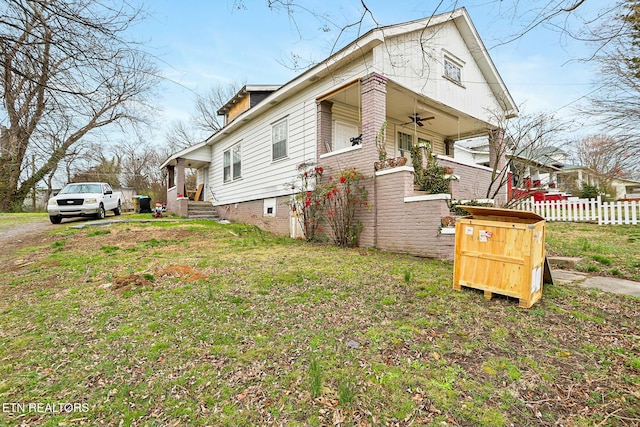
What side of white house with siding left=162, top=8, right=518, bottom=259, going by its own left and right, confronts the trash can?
back

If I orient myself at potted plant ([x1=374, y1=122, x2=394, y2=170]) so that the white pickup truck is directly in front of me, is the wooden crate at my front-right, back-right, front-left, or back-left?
back-left

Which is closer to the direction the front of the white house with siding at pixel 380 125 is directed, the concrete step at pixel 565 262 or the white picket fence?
the concrete step

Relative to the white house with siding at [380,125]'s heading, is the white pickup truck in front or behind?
behind

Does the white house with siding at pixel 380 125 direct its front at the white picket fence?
no

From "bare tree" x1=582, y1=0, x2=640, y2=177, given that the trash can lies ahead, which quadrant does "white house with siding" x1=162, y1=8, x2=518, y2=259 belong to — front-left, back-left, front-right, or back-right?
front-left

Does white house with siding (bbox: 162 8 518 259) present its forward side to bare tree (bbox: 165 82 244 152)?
no

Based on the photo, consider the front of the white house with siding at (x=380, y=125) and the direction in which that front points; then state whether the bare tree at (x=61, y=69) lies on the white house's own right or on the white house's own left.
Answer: on the white house's own right

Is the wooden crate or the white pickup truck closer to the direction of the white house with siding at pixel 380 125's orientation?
the wooden crate

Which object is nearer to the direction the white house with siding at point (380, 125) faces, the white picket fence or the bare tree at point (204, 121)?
the white picket fence

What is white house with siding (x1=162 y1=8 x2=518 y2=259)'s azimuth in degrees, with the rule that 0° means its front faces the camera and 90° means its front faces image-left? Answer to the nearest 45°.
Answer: approximately 315°

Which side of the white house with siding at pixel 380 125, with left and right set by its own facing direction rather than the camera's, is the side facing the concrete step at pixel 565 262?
front

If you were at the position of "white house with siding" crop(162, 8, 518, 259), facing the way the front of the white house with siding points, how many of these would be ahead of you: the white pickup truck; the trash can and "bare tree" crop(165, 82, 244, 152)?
0
